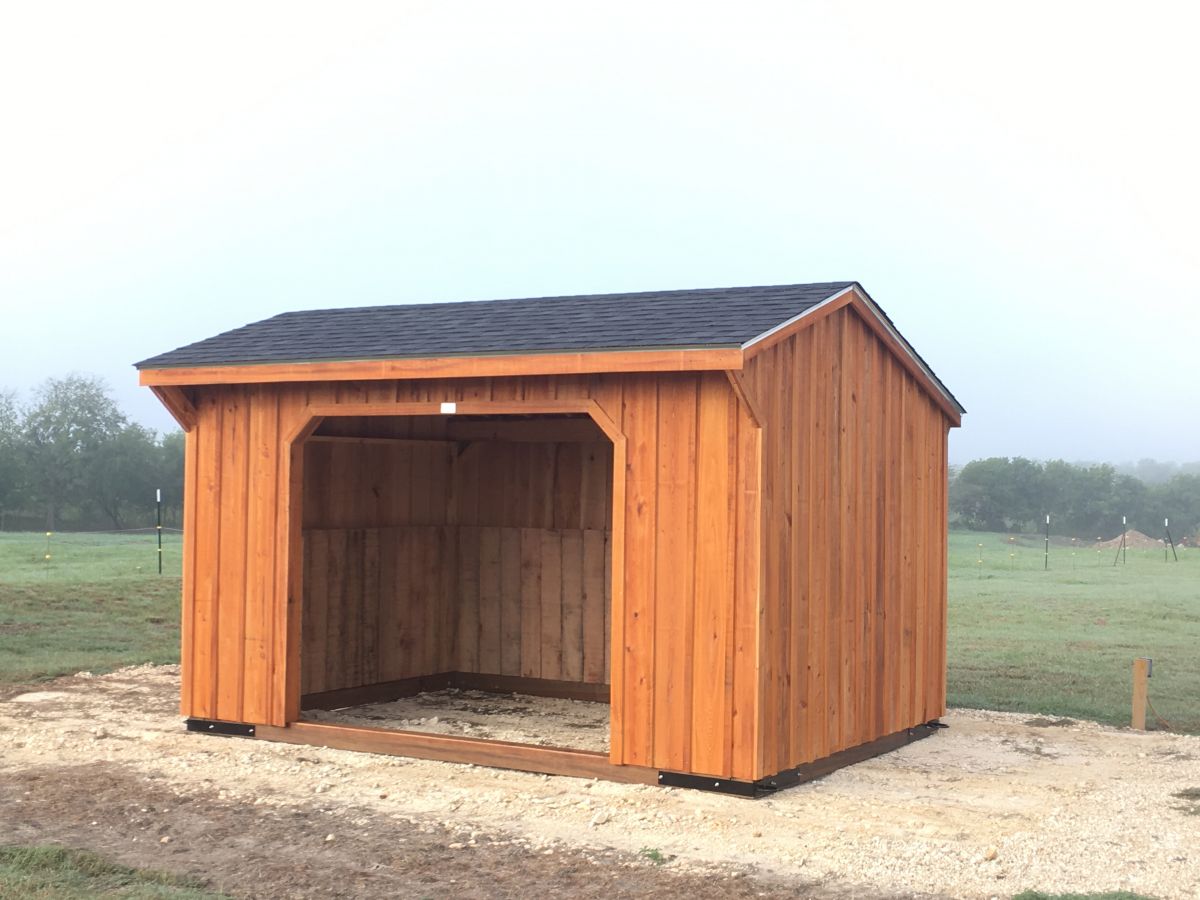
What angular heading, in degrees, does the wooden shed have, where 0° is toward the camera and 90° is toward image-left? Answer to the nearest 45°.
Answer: approximately 45°

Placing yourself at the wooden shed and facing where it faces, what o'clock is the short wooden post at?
The short wooden post is roughly at 7 o'clock from the wooden shed.
